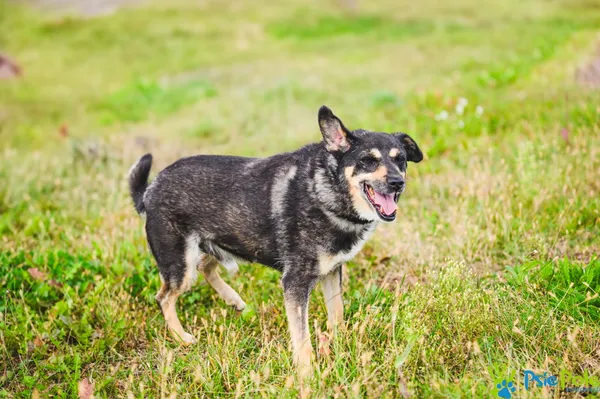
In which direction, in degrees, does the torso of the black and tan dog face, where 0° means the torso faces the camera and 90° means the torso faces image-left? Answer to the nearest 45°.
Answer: approximately 315°

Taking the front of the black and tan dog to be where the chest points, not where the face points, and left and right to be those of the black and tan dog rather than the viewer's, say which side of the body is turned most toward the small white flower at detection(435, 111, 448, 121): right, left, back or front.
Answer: left
